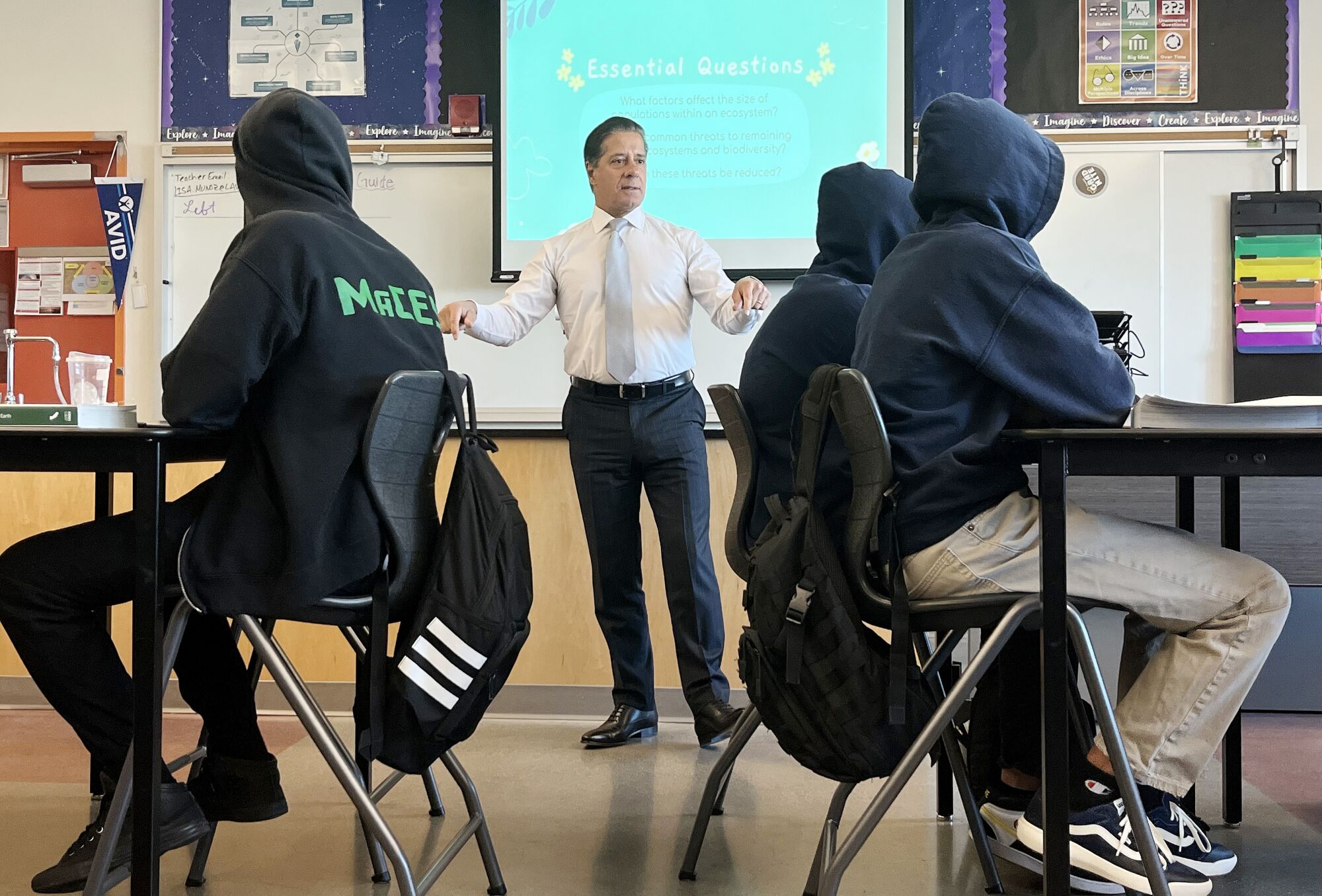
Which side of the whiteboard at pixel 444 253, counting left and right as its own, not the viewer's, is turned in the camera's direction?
front

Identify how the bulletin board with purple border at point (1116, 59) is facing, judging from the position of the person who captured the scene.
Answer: facing the viewer

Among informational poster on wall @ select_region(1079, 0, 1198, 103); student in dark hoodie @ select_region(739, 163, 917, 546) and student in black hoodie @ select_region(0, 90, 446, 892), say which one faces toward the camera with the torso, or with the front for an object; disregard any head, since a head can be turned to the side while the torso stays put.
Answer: the informational poster on wall

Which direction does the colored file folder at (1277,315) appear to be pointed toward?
toward the camera

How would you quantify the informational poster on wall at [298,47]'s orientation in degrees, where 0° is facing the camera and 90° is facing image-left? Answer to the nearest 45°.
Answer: approximately 0°

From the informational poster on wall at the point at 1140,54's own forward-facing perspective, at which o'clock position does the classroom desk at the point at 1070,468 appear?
The classroom desk is roughly at 12 o'clock from the informational poster on wall.

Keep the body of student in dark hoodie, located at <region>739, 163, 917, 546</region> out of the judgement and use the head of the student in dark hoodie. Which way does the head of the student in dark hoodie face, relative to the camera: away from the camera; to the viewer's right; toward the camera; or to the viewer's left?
away from the camera

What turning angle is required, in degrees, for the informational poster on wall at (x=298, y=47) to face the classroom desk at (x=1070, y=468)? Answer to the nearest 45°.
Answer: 0° — it already faces it

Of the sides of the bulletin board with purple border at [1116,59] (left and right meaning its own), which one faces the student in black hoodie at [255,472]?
front
